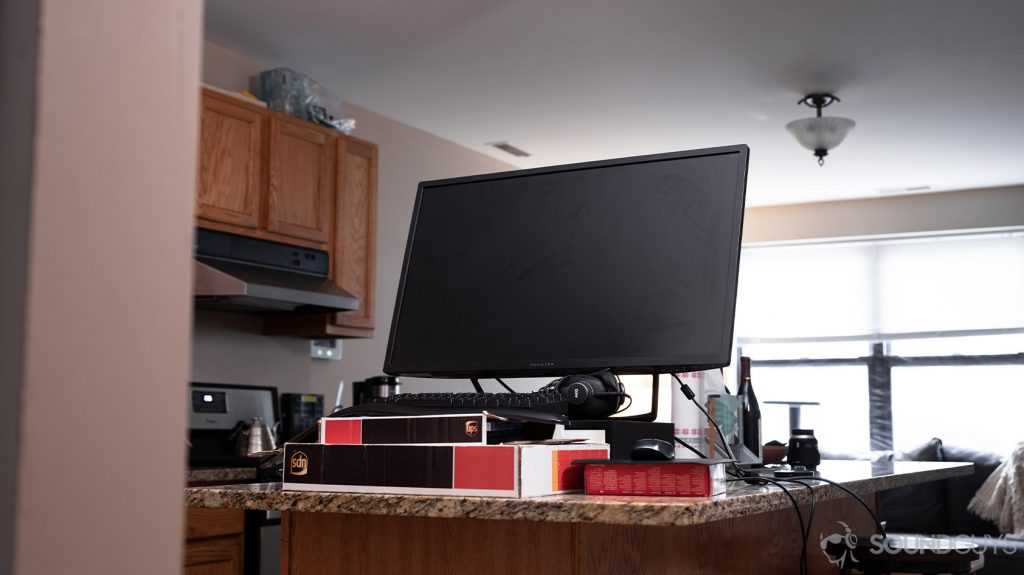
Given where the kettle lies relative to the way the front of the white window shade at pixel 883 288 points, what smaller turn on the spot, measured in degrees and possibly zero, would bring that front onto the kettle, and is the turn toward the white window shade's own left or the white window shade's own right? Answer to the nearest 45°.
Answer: approximately 45° to the white window shade's own right

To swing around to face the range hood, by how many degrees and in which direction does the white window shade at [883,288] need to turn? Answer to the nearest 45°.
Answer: approximately 45° to its right

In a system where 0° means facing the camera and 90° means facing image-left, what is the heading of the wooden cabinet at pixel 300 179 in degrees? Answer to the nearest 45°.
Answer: approximately 315°

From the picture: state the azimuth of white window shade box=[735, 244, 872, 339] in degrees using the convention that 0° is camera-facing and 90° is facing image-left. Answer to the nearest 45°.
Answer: approximately 0°

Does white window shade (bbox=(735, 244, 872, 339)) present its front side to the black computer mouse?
yes

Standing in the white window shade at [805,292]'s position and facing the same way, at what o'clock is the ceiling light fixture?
The ceiling light fixture is roughly at 12 o'clock from the white window shade.

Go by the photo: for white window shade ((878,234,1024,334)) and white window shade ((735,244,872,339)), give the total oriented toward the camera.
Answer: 2

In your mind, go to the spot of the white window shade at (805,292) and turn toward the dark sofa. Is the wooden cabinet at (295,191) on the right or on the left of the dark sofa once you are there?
right
